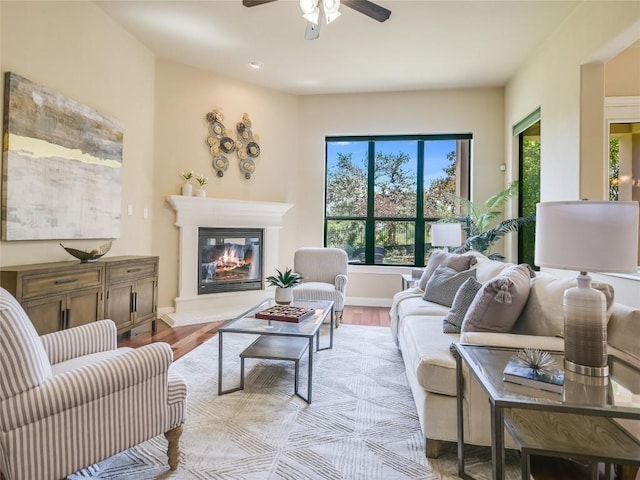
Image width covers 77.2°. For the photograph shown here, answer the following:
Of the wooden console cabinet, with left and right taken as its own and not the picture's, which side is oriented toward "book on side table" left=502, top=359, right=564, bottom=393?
front

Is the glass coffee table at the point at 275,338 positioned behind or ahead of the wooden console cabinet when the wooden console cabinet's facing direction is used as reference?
ahead

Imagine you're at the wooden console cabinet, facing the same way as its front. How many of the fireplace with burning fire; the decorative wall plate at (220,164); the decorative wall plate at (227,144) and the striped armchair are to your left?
3

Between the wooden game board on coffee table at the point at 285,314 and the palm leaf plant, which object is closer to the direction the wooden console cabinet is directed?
the wooden game board on coffee table

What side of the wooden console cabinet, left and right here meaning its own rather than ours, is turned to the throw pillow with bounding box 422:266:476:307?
front

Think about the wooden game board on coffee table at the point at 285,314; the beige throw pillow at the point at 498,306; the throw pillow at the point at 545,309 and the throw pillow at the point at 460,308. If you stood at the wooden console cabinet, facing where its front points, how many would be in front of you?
4

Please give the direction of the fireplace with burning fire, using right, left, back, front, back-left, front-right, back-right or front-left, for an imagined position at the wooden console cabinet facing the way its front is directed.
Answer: left

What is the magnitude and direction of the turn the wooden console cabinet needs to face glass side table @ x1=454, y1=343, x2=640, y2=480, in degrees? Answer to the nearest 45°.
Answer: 0° — it already faces it

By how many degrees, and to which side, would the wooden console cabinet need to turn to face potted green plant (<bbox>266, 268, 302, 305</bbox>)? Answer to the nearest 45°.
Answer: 0° — it already faces it

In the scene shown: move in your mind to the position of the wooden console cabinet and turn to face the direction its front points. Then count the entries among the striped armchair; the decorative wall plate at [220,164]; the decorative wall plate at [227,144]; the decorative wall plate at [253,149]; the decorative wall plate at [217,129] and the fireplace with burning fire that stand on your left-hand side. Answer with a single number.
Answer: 5

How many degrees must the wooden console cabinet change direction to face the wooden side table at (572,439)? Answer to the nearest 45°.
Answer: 0° — it already faces it

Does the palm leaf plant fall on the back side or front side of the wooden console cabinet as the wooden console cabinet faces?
on the front side

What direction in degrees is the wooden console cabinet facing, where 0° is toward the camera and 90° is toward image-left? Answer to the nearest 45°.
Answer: approximately 315°
